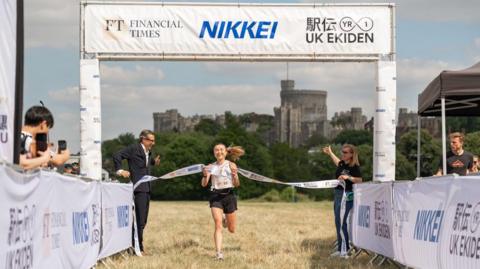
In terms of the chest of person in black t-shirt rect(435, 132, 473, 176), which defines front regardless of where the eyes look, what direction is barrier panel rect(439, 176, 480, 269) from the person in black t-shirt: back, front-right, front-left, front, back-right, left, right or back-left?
front-left

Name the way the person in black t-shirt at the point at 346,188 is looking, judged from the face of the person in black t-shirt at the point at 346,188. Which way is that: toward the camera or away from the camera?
toward the camera

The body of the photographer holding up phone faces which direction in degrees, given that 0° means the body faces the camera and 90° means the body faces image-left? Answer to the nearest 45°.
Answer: approximately 270°

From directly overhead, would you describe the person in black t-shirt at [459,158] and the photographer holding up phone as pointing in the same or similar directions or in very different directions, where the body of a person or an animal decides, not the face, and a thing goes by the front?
very different directions

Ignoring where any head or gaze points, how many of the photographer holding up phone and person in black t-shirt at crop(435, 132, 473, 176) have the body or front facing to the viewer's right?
1

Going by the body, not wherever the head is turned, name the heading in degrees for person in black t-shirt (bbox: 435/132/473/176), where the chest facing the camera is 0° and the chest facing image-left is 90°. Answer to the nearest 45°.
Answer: approximately 45°

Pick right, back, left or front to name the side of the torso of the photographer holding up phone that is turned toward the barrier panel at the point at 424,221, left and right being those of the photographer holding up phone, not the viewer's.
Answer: front

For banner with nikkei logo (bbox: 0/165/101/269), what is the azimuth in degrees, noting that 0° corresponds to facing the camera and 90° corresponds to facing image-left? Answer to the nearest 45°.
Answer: approximately 315°
